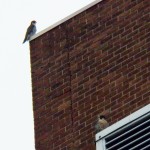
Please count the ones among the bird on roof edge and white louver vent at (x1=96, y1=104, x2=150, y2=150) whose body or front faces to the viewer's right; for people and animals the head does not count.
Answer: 1
